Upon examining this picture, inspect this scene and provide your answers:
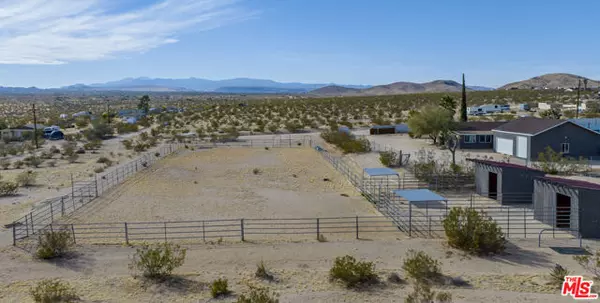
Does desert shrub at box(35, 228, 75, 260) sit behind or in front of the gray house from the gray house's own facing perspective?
in front

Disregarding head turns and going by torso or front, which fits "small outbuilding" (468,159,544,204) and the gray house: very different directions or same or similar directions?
same or similar directions

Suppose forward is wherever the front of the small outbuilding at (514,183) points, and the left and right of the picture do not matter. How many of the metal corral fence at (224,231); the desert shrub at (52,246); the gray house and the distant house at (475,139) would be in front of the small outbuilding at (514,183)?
2

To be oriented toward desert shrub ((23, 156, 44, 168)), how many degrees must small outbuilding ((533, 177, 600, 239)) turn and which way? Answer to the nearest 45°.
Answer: approximately 45° to its right

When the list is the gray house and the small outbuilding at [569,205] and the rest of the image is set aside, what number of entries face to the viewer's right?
0

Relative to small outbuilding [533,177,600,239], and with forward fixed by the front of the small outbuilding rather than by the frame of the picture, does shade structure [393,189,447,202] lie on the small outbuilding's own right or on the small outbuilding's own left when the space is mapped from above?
on the small outbuilding's own right

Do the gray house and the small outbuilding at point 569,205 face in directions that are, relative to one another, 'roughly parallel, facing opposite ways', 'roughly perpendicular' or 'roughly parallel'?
roughly parallel

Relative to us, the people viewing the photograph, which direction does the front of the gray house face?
facing the viewer and to the left of the viewer

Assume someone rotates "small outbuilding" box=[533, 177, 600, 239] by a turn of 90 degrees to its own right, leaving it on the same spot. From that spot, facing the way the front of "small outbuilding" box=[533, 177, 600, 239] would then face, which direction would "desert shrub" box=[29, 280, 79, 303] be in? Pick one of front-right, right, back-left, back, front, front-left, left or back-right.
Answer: left

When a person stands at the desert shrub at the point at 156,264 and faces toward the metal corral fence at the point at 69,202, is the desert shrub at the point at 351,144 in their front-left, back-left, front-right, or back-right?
front-right

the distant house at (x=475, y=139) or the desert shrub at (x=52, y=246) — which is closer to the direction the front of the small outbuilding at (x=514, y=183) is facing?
the desert shrub

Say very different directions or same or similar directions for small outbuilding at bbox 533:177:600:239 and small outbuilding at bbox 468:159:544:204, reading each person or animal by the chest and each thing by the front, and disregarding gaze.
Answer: same or similar directions

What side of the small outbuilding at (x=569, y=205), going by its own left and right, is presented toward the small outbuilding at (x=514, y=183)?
right

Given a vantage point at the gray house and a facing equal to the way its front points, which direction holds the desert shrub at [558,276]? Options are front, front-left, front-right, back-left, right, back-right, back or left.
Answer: front-left

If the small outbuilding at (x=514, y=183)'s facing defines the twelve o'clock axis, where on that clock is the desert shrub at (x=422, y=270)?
The desert shrub is roughly at 11 o'clock from the small outbuilding.

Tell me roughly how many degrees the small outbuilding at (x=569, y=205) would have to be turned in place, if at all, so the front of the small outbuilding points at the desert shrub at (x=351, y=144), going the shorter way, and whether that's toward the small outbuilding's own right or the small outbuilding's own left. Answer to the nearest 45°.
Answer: approximately 90° to the small outbuilding's own right

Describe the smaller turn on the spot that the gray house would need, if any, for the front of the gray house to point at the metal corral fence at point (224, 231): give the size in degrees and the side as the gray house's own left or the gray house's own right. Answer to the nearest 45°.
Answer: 0° — it already faces it

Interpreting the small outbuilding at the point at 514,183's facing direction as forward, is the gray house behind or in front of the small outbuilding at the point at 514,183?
behind
